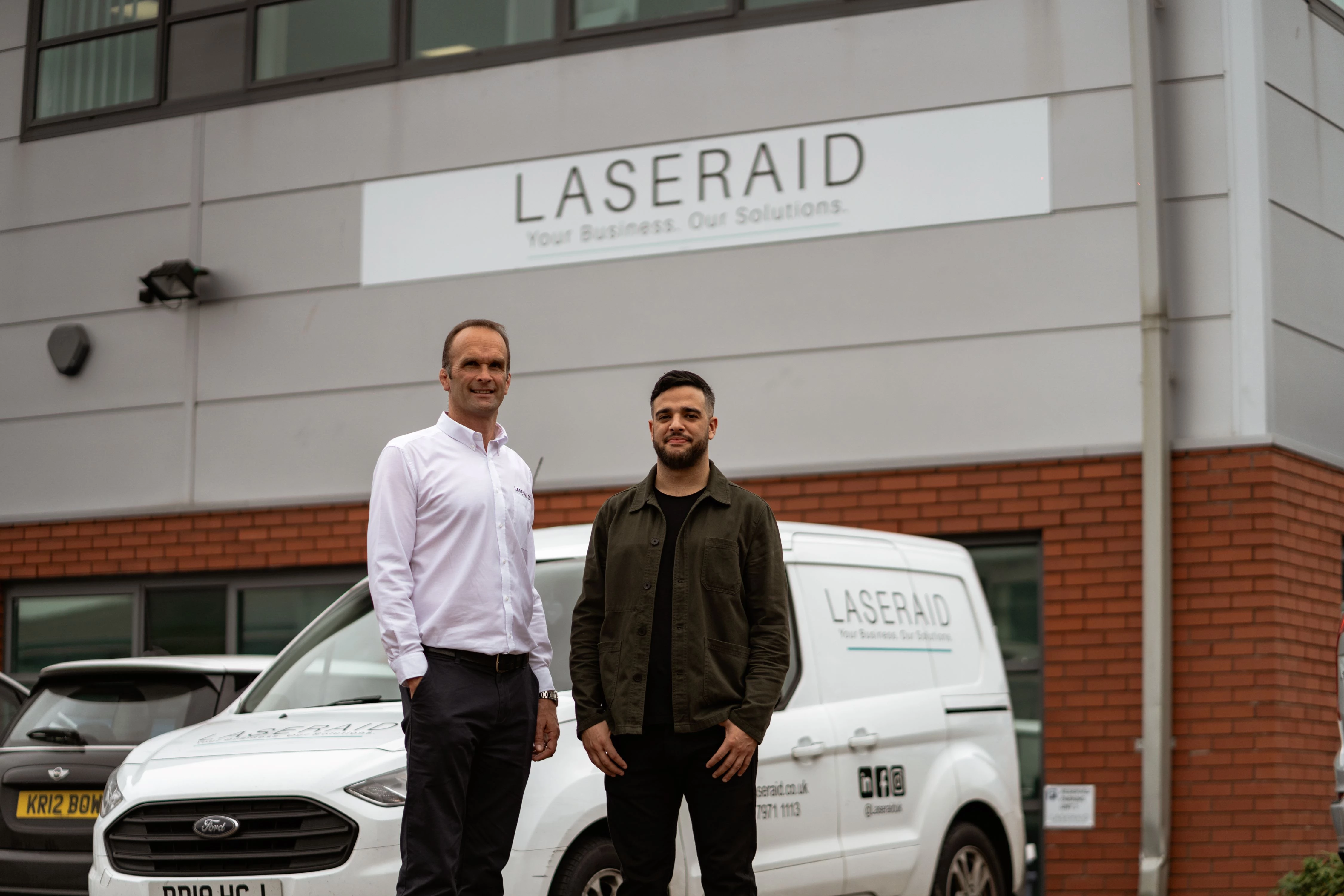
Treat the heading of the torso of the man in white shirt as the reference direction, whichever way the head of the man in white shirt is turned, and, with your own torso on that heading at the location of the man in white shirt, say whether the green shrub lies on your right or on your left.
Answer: on your left

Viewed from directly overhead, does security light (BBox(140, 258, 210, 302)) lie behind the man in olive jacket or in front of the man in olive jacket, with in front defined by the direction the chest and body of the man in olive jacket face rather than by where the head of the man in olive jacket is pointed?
behind

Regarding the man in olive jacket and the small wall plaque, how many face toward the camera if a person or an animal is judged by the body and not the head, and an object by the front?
2

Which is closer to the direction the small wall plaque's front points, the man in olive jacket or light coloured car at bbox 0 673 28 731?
the man in olive jacket

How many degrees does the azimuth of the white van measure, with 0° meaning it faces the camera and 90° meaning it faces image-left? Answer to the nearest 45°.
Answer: approximately 45°

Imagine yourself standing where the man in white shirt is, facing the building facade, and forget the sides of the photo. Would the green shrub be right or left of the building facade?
right

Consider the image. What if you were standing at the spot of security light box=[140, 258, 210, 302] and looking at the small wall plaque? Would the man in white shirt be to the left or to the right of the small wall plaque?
right

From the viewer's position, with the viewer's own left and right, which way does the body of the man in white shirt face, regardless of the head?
facing the viewer and to the right of the viewer

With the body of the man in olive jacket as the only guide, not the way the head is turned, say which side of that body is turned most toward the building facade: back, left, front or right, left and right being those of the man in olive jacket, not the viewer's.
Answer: back

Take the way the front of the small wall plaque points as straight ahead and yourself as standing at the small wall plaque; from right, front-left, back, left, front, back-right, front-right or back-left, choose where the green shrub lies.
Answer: front-left
